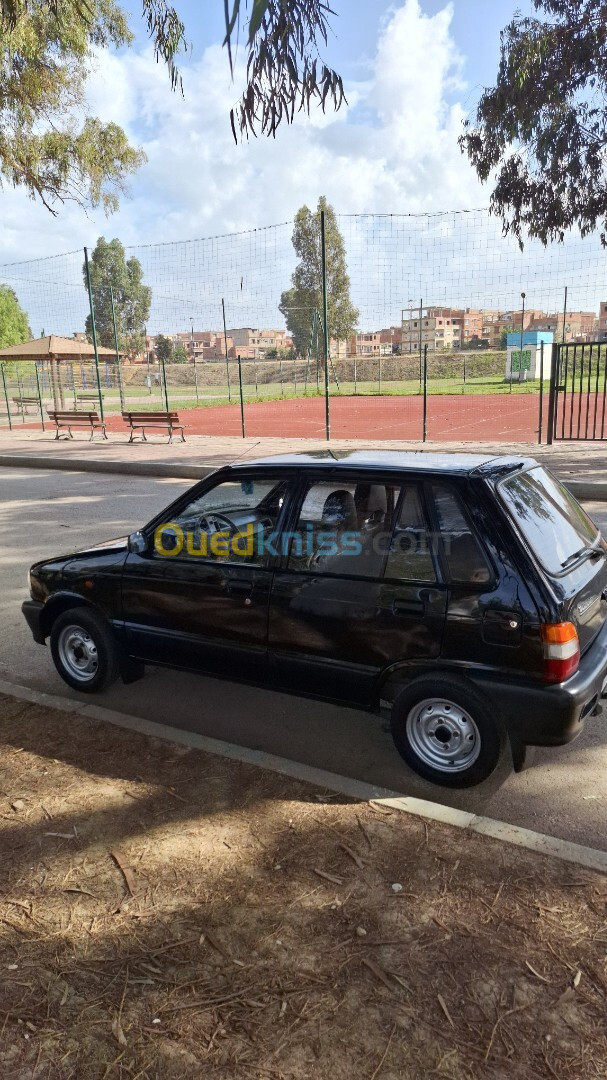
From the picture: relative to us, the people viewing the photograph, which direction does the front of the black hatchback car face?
facing away from the viewer and to the left of the viewer

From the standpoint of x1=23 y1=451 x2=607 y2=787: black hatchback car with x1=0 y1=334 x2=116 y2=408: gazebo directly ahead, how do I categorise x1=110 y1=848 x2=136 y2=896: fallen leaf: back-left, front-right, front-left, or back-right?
back-left

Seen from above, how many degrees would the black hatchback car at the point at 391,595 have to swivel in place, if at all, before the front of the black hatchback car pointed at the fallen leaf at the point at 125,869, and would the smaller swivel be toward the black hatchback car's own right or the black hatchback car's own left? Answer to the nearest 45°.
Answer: approximately 90° to the black hatchback car's own left

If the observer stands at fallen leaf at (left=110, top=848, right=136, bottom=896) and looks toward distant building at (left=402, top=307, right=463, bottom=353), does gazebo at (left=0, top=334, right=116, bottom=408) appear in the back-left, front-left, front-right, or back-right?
front-left

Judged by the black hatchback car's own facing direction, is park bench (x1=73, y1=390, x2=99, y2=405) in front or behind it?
in front

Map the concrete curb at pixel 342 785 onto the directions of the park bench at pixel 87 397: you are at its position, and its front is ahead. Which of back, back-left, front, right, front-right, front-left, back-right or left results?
front

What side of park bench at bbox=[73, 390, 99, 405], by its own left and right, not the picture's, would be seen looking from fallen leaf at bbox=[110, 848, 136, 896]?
front

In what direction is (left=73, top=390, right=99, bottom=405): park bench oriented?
toward the camera

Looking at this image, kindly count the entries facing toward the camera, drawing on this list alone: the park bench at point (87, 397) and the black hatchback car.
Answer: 1

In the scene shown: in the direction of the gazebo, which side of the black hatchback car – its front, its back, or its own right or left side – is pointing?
front

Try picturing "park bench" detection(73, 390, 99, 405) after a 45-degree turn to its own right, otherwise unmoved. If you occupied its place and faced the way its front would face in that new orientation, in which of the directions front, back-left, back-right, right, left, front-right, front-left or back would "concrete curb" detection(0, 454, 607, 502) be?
front-left

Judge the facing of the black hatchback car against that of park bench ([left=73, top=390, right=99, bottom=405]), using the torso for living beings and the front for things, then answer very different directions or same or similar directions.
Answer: very different directions
